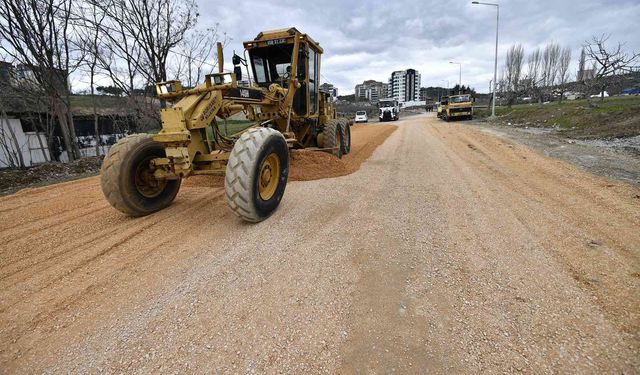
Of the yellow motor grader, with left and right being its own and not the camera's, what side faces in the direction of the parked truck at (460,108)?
back

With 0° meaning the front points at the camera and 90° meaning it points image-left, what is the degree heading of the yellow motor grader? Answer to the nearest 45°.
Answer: approximately 45°
